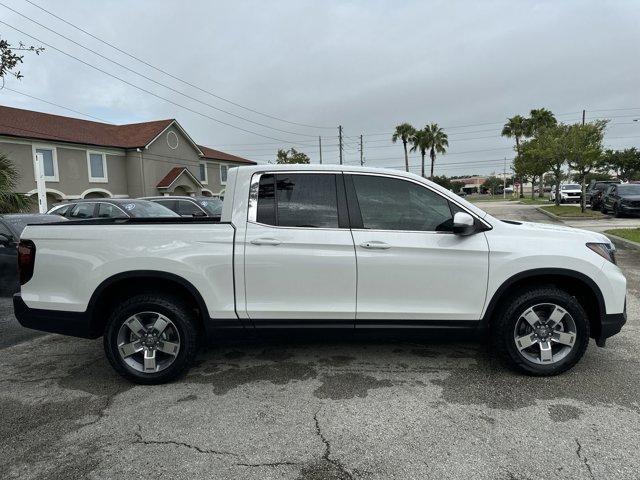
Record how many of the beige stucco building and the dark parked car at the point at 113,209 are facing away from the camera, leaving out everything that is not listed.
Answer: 0

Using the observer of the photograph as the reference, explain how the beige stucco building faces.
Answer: facing the viewer and to the right of the viewer

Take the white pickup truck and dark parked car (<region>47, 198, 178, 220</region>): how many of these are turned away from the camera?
0

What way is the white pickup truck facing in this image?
to the viewer's right

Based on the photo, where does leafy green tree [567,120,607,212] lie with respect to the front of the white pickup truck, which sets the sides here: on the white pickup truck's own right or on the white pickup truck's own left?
on the white pickup truck's own left

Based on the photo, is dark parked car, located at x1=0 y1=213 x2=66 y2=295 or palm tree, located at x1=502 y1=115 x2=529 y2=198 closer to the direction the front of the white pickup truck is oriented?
the palm tree

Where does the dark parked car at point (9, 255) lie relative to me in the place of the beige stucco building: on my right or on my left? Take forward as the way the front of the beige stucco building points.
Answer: on my right
